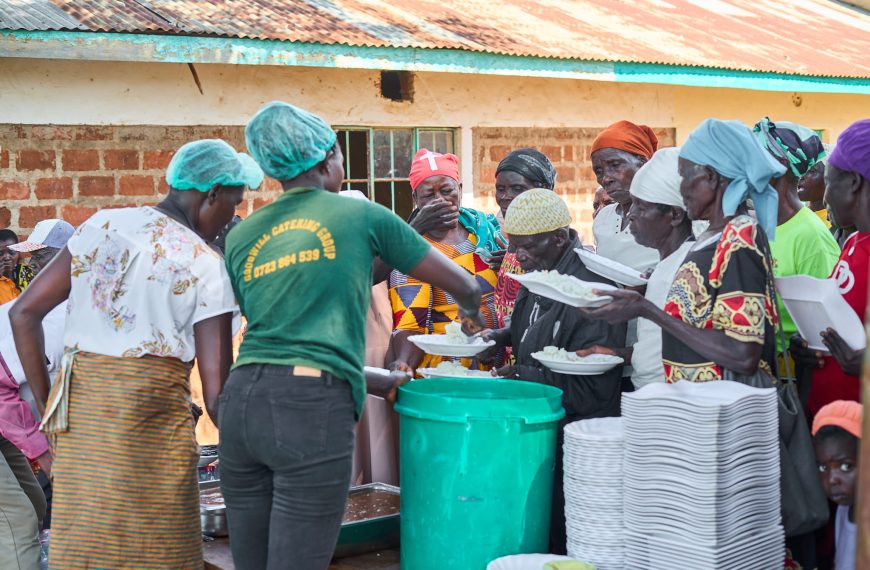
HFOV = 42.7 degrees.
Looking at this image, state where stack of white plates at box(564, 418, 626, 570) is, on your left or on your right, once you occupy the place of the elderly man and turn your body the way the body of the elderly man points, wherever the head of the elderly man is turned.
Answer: on your left

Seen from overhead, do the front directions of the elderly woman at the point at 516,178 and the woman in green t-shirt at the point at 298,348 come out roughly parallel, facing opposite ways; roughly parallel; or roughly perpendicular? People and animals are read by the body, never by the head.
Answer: roughly parallel, facing opposite ways

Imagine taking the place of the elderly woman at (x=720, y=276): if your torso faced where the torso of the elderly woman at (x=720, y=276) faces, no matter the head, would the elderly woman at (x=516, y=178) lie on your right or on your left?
on your right

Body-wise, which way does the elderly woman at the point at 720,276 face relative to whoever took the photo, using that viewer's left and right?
facing to the left of the viewer

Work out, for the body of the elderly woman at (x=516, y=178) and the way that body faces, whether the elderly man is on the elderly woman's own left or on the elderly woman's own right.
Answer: on the elderly woman's own left

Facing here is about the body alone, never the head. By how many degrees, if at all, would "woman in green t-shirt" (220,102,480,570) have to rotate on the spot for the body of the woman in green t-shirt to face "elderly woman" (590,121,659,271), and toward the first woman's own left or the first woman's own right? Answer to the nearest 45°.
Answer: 0° — they already face them

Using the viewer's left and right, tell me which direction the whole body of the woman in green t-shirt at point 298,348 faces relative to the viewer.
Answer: facing away from the viewer and to the right of the viewer

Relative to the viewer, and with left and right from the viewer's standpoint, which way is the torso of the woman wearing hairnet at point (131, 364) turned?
facing away from the viewer and to the right of the viewer

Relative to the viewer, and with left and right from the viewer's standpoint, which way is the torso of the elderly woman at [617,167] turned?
facing the viewer and to the left of the viewer

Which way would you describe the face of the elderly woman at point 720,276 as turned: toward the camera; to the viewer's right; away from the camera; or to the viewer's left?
to the viewer's left

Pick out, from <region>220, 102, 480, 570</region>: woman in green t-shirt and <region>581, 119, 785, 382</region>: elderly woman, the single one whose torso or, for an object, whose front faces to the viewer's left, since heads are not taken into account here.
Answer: the elderly woman

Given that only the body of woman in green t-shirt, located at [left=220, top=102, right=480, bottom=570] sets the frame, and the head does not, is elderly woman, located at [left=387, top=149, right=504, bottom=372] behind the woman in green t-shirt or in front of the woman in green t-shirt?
in front

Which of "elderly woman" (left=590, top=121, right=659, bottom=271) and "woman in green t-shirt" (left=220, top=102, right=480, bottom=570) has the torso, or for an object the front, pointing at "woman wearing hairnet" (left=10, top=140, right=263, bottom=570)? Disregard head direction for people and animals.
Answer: the elderly woman

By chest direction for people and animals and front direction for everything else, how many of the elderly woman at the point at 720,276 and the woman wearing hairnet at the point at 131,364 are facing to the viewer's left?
1

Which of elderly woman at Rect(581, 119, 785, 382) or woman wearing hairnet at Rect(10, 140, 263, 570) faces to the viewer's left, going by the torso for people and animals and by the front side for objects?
the elderly woman
